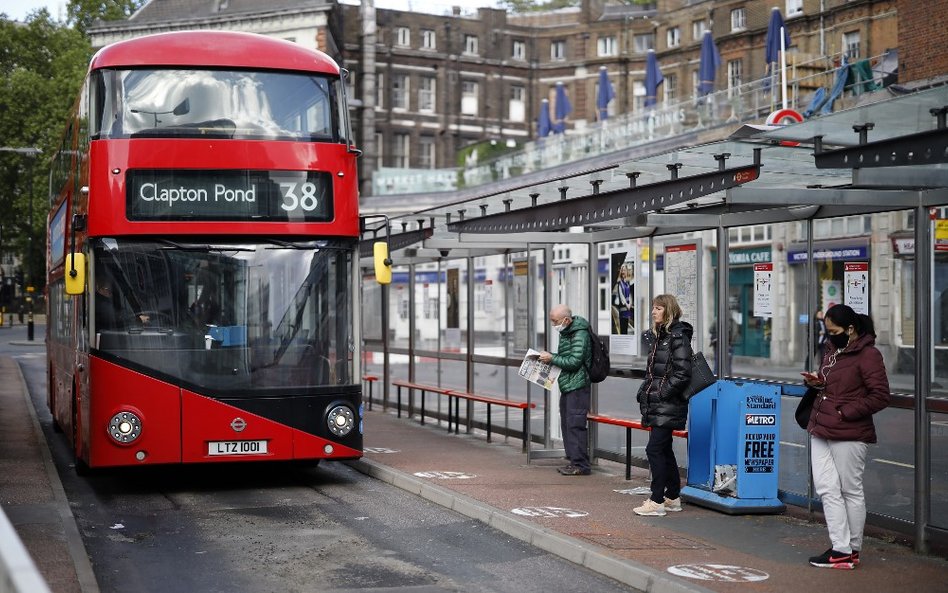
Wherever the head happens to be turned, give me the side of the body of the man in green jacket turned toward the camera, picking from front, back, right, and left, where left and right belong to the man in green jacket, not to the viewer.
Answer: left

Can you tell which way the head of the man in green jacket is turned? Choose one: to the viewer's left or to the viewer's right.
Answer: to the viewer's left

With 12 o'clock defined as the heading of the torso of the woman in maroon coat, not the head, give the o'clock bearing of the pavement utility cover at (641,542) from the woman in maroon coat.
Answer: The pavement utility cover is roughly at 2 o'clock from the woman in maroon coat.

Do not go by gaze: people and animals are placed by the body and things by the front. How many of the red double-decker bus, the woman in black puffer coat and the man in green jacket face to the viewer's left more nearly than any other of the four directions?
2

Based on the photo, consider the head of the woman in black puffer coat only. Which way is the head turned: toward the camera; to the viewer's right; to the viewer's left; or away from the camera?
to the viewer's left

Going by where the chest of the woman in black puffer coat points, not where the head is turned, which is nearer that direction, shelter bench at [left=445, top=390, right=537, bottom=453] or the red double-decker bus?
the red double-decker bus

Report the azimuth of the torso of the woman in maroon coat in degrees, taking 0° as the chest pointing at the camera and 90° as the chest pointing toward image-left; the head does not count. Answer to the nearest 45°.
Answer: approximately 45°

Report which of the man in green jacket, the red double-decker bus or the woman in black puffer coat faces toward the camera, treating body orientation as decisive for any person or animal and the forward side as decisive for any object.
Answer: the red double-decker bus

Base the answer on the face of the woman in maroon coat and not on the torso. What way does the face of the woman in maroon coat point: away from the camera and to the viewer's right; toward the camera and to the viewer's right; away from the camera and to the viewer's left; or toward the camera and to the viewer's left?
toward the camera and to the viewer's left

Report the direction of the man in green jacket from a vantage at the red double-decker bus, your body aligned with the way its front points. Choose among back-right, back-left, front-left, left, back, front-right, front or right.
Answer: left

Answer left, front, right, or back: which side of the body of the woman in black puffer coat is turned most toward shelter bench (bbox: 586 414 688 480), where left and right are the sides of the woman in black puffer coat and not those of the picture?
right

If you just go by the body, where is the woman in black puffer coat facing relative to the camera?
to the viewer's left

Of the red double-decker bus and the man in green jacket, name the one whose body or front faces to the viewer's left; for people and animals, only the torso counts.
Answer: the man in green jacket

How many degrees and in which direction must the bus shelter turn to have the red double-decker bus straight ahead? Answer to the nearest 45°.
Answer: approximately 45° to its right

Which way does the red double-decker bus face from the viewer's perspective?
toward the camera
